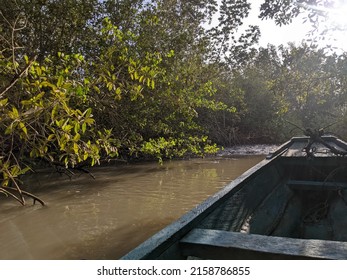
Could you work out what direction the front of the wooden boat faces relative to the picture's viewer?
facing away from the viewer
